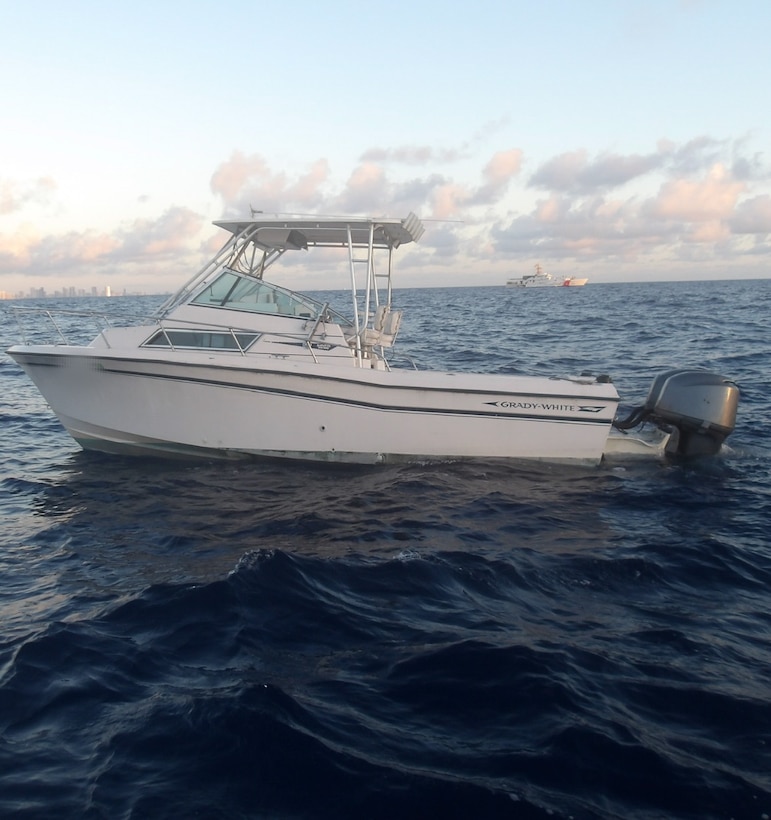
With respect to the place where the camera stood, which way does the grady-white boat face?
facing to the left of the viewer
